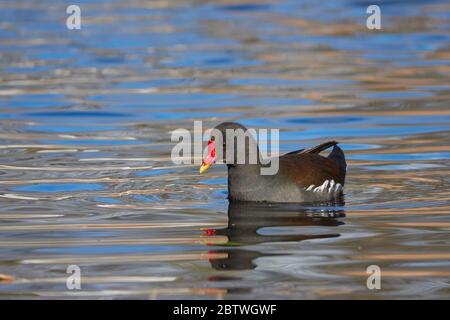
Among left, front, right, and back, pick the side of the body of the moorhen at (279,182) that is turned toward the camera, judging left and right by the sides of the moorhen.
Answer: left
